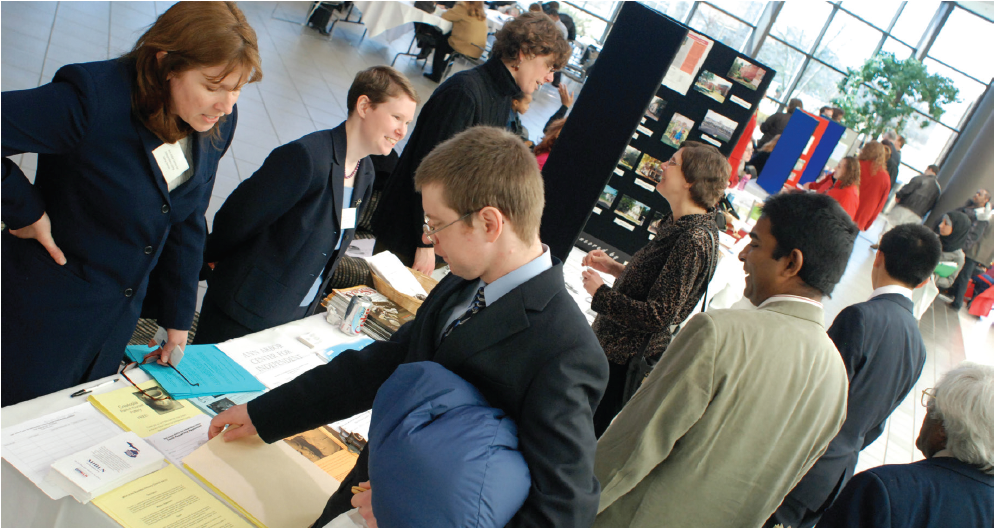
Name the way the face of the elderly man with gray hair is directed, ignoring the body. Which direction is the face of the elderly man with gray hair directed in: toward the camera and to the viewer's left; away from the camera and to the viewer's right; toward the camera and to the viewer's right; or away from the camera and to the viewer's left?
away from the camera and to the viewer's left

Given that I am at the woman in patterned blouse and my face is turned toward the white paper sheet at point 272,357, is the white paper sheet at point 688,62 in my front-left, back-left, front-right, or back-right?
back-right

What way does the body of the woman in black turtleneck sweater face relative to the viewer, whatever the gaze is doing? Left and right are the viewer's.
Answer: facing to the right of the viewer

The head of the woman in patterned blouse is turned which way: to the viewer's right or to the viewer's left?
to the viewer's left

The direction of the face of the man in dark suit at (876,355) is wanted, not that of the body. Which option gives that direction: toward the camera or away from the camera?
away from the camera

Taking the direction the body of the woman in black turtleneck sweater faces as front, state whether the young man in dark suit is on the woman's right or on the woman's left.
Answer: on the woman's right

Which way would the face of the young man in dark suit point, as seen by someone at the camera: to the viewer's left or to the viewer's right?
to the viewer's left

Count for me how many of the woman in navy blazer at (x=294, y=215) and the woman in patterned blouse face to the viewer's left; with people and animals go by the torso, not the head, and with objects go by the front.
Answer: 1

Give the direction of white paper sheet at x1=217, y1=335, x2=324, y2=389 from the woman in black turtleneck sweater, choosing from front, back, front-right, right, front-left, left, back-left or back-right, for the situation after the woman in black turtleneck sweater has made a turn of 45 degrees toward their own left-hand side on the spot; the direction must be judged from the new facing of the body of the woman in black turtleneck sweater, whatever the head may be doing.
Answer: back-right

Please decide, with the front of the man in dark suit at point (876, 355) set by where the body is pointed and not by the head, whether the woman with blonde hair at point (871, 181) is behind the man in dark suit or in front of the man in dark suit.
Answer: in front
